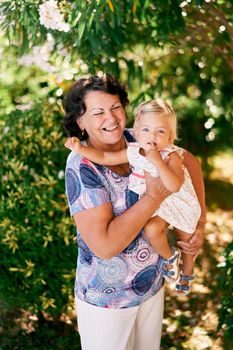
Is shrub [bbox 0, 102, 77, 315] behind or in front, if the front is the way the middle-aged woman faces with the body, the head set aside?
behind

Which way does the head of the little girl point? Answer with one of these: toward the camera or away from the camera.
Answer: toward the camera

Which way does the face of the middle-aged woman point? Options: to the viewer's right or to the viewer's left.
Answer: to the viewer's right
